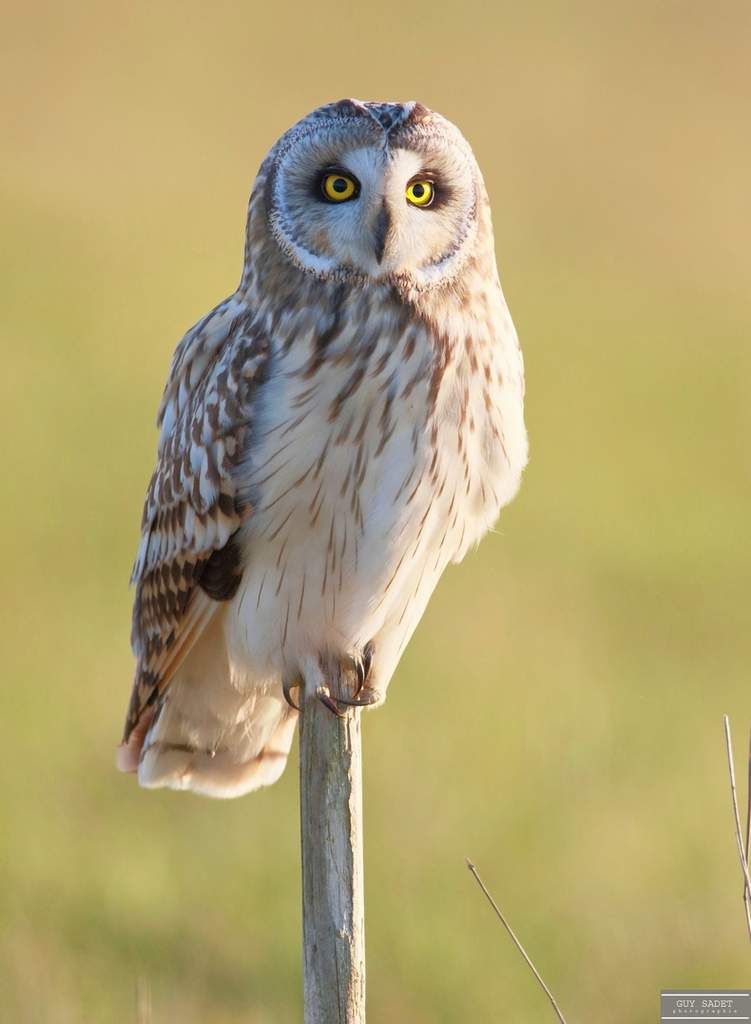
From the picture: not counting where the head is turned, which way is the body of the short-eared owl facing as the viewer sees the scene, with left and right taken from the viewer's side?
facing the viewer and to the right of the viewer
